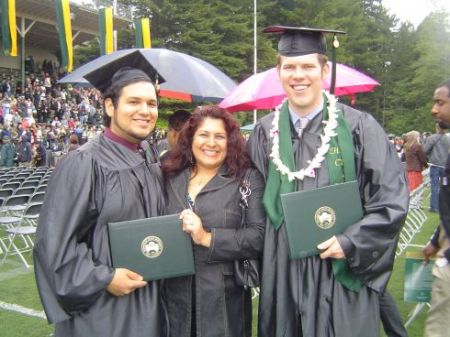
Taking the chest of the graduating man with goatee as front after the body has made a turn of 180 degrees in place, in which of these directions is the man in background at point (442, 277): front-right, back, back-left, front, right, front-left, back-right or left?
back-right

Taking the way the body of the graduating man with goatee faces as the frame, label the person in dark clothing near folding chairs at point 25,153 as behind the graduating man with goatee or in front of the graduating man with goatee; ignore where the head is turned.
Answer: behind

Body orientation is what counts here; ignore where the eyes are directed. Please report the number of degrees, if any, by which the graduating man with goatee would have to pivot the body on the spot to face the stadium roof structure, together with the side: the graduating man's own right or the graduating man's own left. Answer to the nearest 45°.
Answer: approximately 135° to the graduating man's own left

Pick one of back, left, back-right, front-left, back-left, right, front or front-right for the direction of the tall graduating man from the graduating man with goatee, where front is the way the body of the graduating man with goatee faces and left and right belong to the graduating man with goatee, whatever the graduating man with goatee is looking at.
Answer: front-left

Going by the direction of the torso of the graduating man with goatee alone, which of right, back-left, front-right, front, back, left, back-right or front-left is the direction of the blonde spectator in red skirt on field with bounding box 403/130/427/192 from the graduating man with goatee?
left

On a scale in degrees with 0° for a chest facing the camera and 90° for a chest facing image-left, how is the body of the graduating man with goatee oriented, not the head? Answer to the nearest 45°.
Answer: approximately 315°

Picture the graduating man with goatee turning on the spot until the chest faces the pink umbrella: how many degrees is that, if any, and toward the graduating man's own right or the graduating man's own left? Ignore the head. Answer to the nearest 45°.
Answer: approximately 90° to the graduating man's own left

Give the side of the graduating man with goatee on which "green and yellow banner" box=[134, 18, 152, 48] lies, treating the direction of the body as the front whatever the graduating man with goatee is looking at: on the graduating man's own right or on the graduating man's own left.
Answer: on the graduating man's own left
